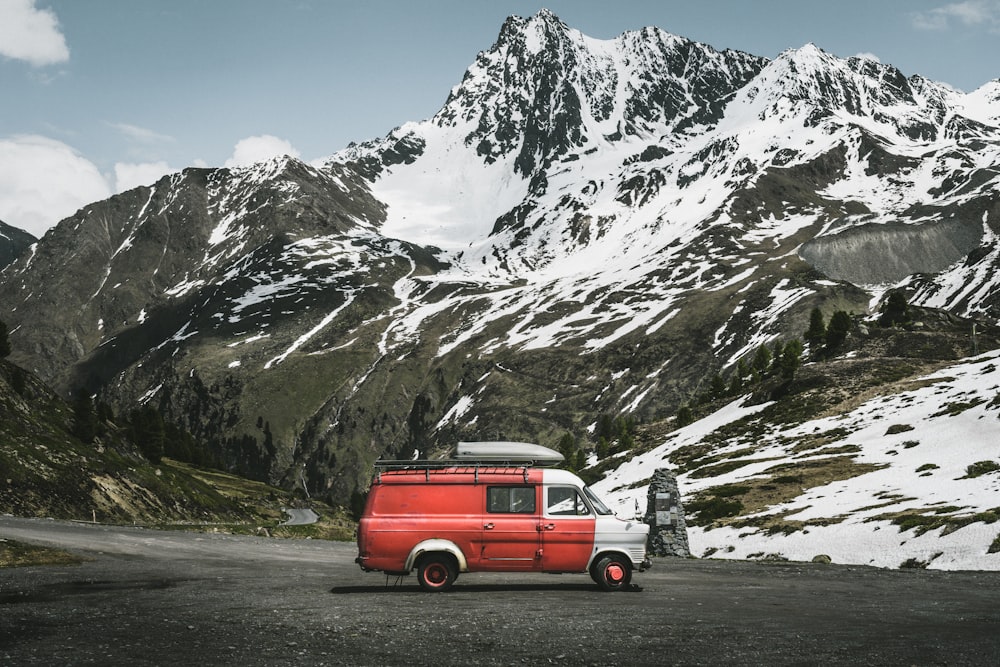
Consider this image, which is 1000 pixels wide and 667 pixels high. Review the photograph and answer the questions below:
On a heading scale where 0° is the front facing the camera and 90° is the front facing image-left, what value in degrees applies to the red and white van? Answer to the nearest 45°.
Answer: approximately 270°

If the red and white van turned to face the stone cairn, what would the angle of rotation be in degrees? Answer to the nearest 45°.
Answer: approximately 90° to its left
